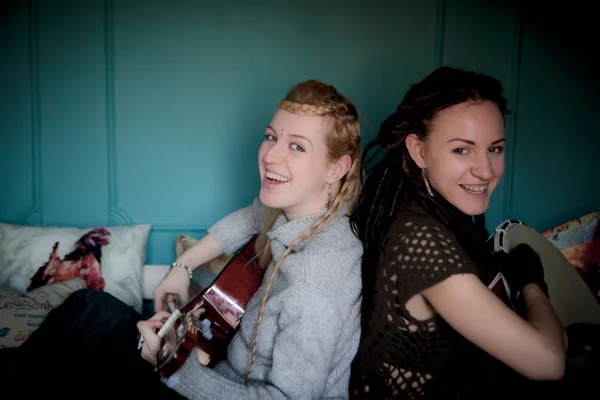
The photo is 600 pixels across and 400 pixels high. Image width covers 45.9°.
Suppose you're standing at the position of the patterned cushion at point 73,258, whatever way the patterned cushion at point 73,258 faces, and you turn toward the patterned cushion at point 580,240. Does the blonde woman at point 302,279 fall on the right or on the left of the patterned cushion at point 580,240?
right

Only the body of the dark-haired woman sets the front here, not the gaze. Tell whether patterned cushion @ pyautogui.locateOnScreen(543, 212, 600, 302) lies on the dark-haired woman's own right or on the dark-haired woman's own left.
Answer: on the dark-haired woman's own left

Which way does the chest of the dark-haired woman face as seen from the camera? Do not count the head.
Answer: to the viewer's right
